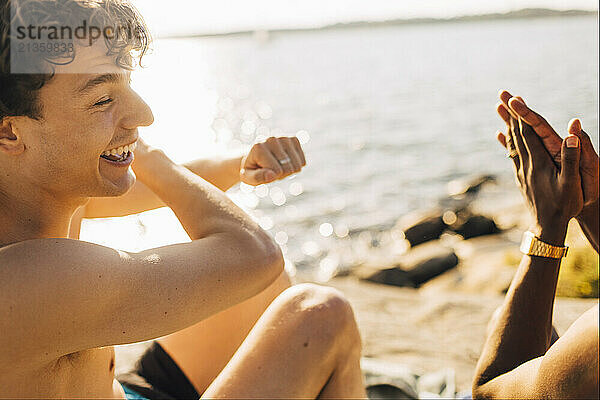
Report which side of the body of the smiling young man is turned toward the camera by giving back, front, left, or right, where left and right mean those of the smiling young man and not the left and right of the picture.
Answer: right

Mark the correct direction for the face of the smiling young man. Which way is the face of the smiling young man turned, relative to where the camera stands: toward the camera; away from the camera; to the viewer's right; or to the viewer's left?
to the viewer's right
